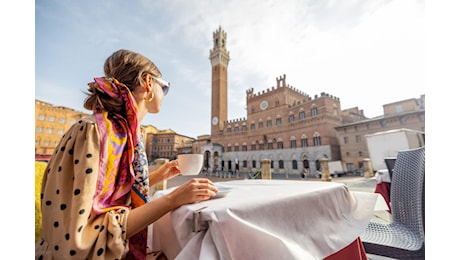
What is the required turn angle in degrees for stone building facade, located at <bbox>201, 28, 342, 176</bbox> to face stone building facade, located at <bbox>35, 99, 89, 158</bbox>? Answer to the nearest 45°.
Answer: approximately 45° to its right

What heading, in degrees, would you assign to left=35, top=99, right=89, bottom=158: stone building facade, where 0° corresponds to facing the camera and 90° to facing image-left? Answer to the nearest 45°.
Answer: approximately 315°

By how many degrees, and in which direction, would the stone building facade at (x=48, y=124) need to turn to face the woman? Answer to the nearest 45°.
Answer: approximately 45° to its right

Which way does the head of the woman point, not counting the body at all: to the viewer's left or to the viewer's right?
to the viewer's right

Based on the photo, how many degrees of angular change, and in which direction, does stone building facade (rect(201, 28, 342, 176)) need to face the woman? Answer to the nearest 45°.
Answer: approximately 45° to its left

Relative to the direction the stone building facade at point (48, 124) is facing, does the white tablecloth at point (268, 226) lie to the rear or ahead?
ahead

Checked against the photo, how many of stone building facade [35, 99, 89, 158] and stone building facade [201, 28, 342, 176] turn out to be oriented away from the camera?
0

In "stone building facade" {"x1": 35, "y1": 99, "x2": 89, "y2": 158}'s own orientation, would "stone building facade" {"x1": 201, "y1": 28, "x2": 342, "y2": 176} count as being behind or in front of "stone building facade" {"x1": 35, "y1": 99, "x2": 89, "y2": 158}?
in front
